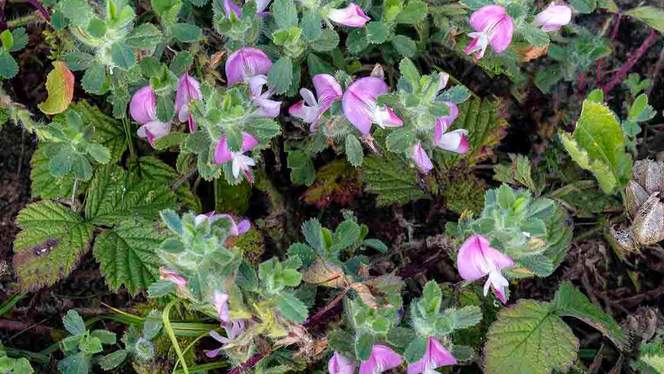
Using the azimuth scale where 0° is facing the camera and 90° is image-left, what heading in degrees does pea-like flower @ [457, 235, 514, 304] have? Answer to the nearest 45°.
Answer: approximately 315°

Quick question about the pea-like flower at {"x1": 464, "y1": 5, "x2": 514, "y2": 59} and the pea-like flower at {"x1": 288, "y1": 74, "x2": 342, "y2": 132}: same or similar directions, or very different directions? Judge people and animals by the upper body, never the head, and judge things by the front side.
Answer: same or similar directions

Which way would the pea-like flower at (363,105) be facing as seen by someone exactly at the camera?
facing the viewer and to the right of the viewer

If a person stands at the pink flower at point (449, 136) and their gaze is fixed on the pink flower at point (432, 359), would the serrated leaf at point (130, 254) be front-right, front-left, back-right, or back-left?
front-right

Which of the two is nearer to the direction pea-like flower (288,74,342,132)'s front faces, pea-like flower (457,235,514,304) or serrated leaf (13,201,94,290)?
the serrated leaf

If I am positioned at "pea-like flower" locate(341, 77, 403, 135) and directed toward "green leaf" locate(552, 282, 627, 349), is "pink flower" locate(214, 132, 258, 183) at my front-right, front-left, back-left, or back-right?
back-right

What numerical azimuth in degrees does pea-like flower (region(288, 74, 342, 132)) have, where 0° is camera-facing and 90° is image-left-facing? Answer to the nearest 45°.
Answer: approximately 45°

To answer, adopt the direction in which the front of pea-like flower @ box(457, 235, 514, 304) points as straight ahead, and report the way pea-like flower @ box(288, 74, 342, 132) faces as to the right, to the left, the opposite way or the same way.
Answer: to the right

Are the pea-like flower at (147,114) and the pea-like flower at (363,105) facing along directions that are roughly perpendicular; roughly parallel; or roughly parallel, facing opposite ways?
roughly parallel

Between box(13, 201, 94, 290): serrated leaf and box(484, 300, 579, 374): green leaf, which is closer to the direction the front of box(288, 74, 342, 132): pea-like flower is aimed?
the serrated leaf

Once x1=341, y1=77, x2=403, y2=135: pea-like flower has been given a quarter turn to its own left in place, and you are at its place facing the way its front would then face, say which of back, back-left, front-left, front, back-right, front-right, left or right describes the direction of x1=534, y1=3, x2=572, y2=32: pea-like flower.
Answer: front
